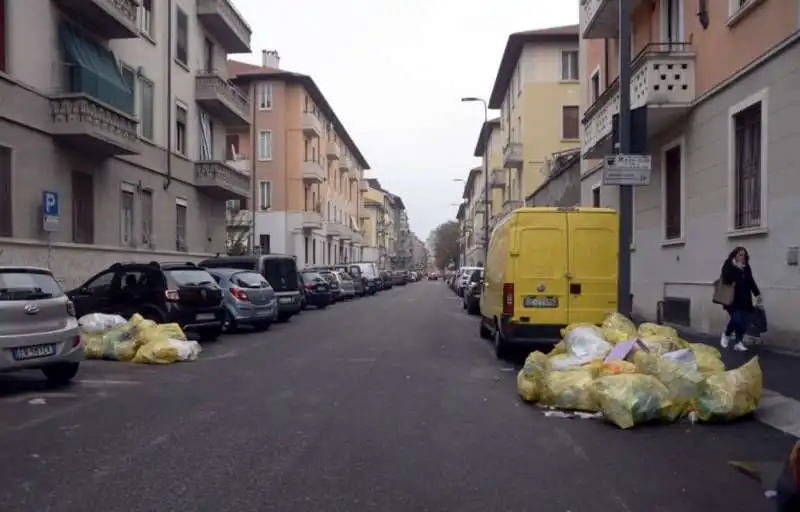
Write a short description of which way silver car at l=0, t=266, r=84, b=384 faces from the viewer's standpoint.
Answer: facing away from the viewer and to the left of the viewer

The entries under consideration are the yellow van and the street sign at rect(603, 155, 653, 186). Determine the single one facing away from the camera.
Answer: the yellow van

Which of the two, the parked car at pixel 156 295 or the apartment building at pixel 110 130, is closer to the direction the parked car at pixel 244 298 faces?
the apartment building

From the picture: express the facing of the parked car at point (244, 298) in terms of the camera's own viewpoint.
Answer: facing away from the viewer and to the left of the viewer

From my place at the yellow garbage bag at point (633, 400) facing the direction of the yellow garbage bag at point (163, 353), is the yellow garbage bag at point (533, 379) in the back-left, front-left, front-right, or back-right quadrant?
front-right

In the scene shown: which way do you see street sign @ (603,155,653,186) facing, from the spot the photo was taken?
facing the viewer

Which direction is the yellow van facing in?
away from the camera

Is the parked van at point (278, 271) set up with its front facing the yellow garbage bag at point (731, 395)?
no

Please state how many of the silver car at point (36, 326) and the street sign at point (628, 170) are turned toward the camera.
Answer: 1

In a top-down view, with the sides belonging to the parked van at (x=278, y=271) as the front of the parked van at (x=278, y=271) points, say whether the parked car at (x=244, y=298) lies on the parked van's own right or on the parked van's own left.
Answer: on the parked van's own left

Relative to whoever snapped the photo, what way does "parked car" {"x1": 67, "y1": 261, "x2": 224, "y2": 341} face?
facing away from the viewer and to the left of the viewer

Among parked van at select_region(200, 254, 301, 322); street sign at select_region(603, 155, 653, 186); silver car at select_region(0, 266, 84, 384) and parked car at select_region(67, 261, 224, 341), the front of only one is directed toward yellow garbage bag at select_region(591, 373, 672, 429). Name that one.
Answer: the street sign

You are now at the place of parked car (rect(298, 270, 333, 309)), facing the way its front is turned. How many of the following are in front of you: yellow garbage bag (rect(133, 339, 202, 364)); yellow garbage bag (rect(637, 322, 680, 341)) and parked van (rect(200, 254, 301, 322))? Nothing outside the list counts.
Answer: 0

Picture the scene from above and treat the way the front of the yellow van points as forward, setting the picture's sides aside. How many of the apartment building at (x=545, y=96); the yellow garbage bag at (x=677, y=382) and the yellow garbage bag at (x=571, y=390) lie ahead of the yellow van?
1
